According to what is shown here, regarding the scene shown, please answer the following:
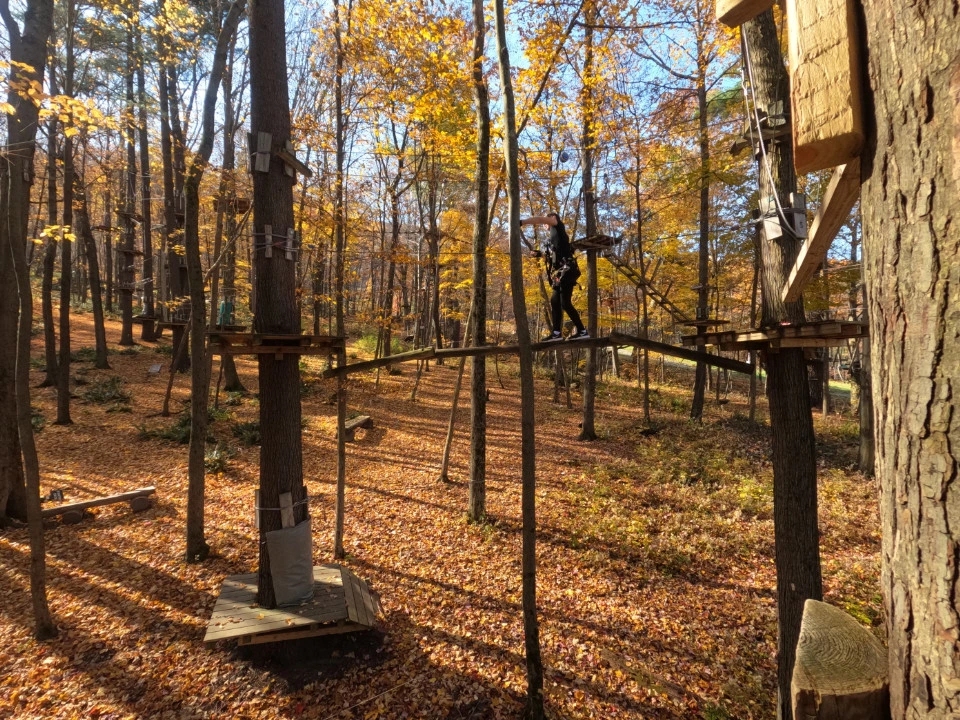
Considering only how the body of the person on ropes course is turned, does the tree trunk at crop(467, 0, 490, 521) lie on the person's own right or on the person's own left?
on the person's own right

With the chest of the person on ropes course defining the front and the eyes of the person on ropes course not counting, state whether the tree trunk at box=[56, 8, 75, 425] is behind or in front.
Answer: in front

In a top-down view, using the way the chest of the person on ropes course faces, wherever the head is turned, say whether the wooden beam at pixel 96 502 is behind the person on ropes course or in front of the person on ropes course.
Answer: in front

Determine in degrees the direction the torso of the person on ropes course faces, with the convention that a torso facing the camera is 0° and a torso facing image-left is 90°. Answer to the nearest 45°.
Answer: approximately 90°

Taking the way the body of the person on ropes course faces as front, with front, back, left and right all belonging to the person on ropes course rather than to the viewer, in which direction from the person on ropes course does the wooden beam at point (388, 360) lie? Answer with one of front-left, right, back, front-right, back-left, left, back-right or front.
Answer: front

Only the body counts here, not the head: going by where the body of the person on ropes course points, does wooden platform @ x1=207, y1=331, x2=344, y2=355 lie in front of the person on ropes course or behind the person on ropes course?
in front

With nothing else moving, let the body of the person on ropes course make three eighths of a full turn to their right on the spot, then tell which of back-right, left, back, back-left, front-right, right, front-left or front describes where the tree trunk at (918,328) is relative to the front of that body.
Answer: back-right

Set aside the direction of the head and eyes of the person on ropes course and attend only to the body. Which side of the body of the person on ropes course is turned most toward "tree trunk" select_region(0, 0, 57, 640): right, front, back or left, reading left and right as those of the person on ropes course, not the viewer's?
front
